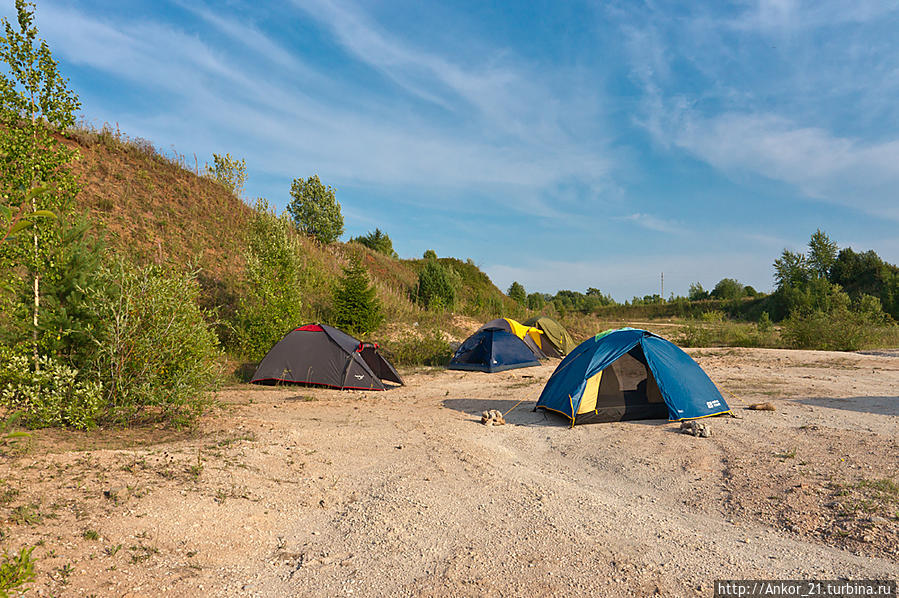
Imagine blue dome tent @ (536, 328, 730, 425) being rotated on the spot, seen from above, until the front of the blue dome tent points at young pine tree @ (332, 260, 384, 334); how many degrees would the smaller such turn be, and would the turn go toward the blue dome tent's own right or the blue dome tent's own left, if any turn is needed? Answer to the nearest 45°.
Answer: approximately 135° to the blue dome tent's own right

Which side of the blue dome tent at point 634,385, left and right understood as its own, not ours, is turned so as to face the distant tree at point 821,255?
back

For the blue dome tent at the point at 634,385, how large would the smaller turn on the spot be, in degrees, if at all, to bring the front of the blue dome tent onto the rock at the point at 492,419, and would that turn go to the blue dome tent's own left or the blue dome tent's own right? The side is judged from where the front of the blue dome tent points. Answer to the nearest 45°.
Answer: approximately 90° to the blue dome tent's own right

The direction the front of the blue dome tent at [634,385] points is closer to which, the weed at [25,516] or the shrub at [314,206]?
the weed

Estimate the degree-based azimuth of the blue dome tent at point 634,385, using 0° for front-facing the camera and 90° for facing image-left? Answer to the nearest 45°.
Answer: approximately 0°

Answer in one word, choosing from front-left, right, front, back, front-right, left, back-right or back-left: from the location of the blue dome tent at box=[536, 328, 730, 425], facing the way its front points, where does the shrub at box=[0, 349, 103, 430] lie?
front-right

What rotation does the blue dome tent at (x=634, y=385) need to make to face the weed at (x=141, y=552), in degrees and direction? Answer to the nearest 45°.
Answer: approximately 45° to its right

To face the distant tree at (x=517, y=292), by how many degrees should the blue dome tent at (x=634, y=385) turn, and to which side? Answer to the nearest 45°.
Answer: approximately 180°

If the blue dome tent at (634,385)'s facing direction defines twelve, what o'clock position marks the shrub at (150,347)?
The shrub is roughly at 2 o'clock from the blue dome tent.

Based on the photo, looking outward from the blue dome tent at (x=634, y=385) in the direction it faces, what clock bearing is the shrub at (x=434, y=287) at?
The shrub is roughly at 5 o'clock from the blue dome tent.

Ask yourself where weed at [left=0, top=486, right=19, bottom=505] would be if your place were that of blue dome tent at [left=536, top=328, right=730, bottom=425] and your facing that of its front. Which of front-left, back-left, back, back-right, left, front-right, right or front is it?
front-right

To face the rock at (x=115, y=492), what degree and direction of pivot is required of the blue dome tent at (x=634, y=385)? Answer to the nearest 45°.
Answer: approximately 45° to its right
